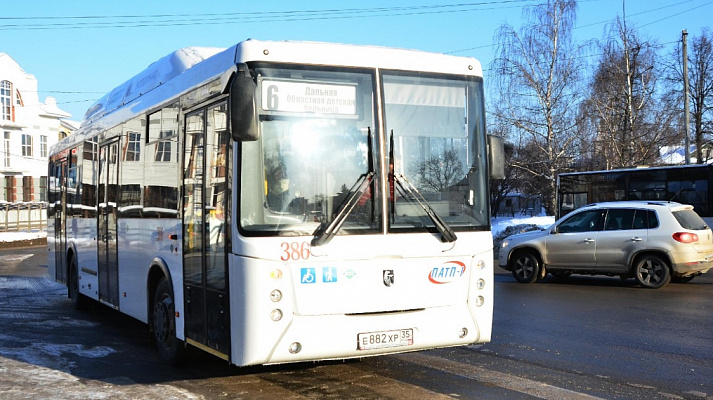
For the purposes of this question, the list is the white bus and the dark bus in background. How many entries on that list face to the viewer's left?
1

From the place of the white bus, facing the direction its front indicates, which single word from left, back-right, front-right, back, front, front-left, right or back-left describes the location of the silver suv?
left

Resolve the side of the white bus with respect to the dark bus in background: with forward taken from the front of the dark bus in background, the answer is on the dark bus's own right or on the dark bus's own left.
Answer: on the dark bus's own left

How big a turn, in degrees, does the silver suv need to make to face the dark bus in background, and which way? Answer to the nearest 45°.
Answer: approximately 45° to its right

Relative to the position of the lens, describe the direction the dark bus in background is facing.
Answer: facing to the left of the viewer

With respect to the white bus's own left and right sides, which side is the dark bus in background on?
on its left

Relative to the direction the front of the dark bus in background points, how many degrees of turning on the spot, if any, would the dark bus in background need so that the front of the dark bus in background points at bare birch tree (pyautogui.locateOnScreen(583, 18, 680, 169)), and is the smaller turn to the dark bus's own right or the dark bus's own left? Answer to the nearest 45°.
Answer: approximately 90° to the dark bus's own right

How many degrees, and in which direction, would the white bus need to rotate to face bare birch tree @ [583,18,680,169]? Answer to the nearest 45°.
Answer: approximately 90° to its left

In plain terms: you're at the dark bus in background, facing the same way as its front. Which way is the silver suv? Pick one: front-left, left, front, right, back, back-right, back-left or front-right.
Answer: left

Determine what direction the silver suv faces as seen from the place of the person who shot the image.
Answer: facing away from the viewer and to the left of the viewer

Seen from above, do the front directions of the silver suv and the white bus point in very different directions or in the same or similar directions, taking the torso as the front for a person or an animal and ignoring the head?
very different directions
